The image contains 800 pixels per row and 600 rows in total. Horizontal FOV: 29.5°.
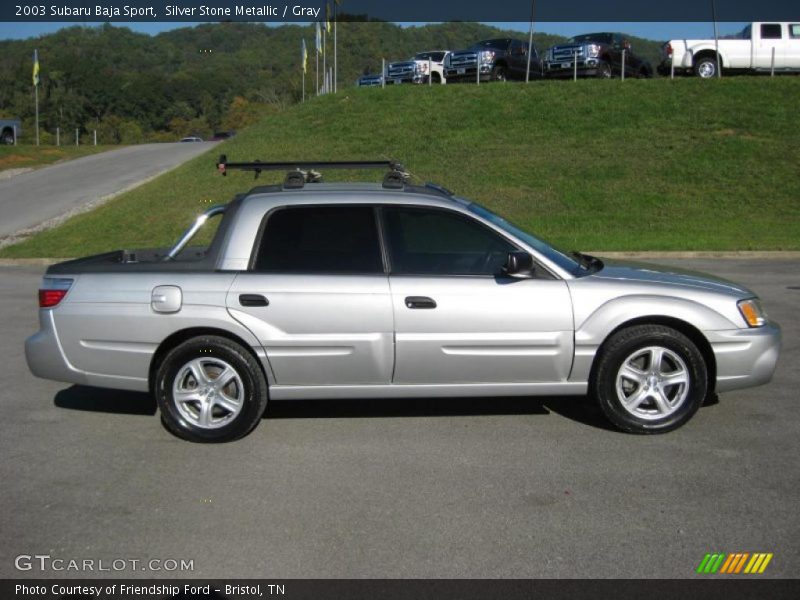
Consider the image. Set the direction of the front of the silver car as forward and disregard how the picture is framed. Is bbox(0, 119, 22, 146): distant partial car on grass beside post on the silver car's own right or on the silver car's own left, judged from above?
on the silver car's own left

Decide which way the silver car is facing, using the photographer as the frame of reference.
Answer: facing to the right of the viewer

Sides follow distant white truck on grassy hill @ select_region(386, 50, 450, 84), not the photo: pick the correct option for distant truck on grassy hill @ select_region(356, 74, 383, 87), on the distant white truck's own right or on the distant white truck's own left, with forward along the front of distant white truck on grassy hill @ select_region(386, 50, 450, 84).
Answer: on the distant white truck's own right

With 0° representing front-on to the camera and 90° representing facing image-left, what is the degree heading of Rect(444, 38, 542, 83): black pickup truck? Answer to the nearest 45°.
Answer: approximately 45°

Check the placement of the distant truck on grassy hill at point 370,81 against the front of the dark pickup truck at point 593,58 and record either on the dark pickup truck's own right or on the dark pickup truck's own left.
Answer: on the dark pickup truck's own right
